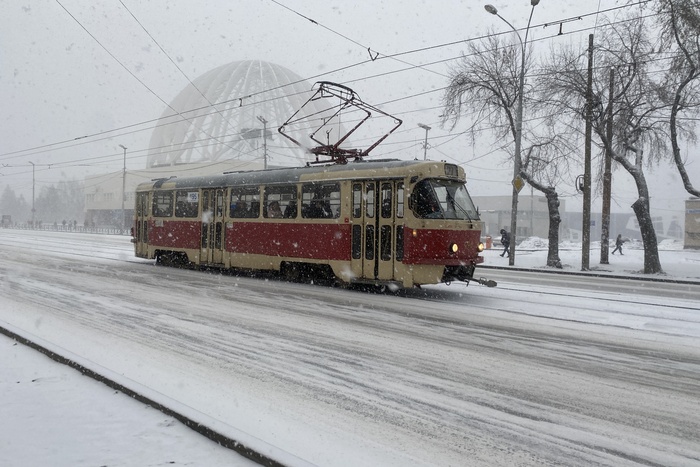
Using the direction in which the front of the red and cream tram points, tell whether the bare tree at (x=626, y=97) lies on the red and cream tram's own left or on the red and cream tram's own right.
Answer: on the red and cream tram's own left

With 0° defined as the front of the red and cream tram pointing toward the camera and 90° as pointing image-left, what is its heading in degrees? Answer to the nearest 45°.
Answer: approximately 315°

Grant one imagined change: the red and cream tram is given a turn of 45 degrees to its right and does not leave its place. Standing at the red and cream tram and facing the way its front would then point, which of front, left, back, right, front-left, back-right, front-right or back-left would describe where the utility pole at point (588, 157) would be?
back-left

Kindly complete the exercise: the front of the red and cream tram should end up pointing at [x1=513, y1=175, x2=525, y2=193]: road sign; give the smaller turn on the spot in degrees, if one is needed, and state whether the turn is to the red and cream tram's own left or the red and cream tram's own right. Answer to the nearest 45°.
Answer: approximately 90° to the red and cream tram's own left
